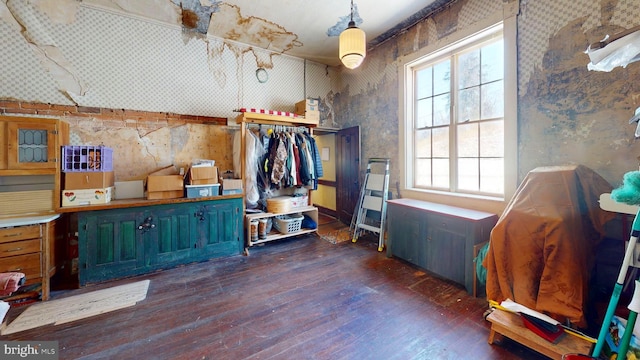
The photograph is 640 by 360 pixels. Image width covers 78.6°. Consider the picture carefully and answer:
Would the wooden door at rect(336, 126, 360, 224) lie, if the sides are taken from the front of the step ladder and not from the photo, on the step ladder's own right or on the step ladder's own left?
on the step ladder's own right

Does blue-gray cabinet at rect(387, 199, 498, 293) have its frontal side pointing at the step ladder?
no

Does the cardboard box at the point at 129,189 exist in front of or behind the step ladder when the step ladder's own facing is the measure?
in front

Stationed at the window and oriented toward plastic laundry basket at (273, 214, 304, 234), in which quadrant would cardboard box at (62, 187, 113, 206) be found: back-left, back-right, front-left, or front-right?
front-left

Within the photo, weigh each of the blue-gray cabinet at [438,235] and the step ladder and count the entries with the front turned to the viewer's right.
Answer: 0

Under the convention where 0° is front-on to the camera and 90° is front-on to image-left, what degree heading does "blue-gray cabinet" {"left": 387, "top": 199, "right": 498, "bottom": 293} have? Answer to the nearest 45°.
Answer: approximately 45°

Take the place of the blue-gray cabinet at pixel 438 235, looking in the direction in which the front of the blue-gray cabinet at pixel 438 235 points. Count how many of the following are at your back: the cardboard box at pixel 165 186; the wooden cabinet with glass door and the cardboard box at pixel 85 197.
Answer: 0

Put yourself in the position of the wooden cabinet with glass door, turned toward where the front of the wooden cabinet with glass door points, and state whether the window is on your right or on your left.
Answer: on your left

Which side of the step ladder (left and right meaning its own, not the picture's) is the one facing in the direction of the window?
left

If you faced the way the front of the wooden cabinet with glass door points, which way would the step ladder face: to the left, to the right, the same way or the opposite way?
to the right
